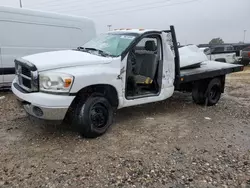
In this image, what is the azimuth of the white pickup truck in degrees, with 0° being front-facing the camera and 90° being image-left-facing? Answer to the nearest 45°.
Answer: approximately 45°

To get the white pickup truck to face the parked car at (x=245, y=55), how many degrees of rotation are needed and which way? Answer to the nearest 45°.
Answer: approximately 180°

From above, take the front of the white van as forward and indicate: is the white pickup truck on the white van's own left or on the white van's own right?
on the white van's own left

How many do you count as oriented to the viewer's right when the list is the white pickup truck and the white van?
0

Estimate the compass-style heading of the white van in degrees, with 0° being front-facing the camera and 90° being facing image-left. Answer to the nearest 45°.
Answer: approximately 45°

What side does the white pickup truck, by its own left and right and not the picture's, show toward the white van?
right
